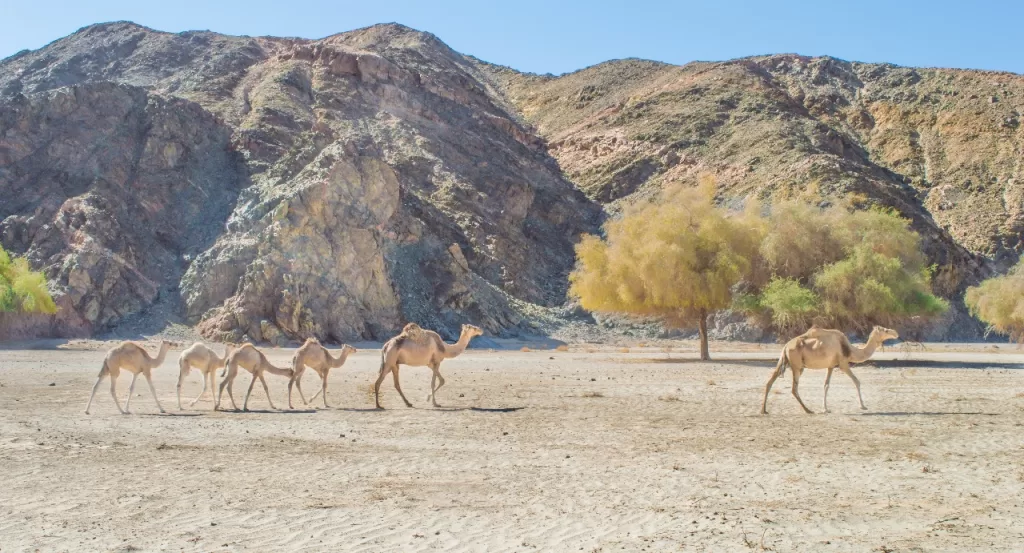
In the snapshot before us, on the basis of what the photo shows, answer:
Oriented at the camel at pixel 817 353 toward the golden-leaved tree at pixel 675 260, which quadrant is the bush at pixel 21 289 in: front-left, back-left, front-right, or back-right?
front-left

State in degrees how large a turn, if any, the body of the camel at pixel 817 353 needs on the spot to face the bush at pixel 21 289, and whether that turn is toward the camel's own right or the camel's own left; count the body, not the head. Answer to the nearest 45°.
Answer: approximately 135° to the camel's own left

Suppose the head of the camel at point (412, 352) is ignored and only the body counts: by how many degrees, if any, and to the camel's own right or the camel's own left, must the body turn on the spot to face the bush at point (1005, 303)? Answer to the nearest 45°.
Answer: approximately 45° to the camel's own left

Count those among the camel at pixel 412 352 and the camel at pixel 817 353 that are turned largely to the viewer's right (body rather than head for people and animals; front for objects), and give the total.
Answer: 2

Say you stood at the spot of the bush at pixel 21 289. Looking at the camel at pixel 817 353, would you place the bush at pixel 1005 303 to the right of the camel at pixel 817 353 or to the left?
left

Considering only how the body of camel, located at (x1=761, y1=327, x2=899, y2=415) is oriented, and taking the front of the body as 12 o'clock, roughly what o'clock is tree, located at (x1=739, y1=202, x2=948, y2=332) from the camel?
The tree is roughly at 9 o'clock from the camel.

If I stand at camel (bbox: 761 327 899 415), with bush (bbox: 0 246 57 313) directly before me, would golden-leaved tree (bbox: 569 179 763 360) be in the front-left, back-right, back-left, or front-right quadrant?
front-right

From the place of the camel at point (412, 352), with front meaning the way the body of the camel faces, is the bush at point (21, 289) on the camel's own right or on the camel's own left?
on the camel's own left

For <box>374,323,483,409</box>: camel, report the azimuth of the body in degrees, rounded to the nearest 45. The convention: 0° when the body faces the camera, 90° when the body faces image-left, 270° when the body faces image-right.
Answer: approximately 270°

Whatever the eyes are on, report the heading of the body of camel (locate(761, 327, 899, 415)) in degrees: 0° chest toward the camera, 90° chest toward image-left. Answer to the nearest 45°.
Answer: approximately 270°

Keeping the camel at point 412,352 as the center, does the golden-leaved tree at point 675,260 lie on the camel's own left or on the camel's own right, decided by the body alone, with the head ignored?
on the camel's own left
